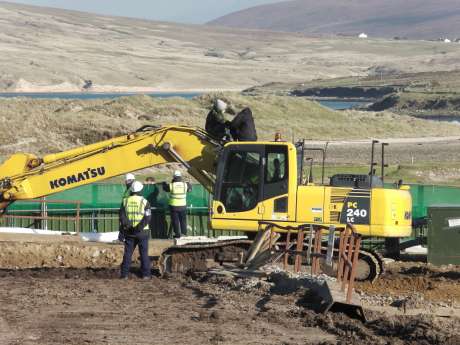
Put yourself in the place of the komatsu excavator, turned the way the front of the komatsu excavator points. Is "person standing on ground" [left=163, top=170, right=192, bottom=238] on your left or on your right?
on your right

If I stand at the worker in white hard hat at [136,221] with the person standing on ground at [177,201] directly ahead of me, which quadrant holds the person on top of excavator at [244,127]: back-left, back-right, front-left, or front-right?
front-right

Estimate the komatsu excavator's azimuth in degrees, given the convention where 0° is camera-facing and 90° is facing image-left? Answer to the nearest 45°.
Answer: approximately 90°

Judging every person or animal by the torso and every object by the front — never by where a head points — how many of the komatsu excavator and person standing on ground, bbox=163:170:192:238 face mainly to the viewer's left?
1

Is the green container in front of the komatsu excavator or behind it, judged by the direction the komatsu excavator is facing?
behind

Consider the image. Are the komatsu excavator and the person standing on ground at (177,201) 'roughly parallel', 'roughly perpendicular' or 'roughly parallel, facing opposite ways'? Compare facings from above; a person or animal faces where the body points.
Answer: roughly perpendicular
